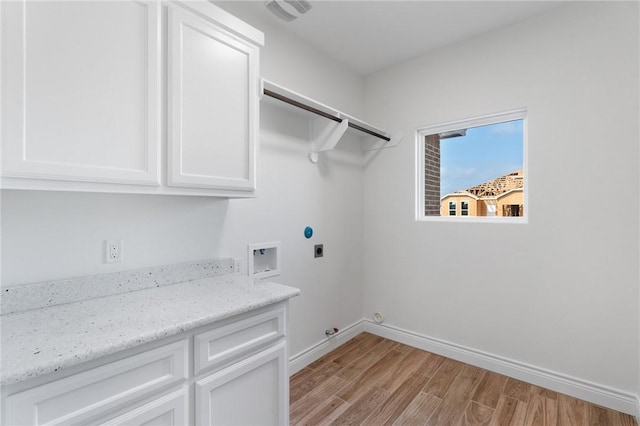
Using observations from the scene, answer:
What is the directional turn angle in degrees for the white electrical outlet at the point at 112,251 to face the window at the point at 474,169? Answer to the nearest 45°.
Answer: approximately 90° to its left

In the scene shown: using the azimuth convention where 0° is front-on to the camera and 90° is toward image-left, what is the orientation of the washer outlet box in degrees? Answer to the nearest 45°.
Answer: approximately 315°

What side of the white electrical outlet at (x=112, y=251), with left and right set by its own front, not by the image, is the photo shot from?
front

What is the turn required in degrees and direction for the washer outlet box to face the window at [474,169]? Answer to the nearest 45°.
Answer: approximately 45° to its left

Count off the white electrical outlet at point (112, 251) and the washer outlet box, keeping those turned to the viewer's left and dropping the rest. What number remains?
0

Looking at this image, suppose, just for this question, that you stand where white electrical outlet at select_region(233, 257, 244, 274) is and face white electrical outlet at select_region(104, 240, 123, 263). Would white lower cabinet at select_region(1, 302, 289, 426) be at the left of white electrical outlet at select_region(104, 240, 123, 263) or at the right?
left

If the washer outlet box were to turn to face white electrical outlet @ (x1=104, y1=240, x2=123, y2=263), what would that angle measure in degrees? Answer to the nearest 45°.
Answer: approximately 90° to its right

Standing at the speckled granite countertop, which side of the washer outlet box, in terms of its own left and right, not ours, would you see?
right
